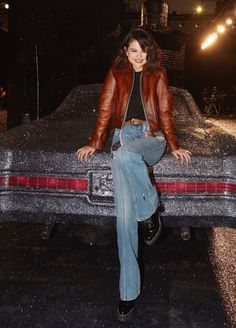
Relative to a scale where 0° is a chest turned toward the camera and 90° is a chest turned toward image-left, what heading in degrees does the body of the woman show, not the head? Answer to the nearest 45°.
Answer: approximately 0°

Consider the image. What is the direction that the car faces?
away from the camera
